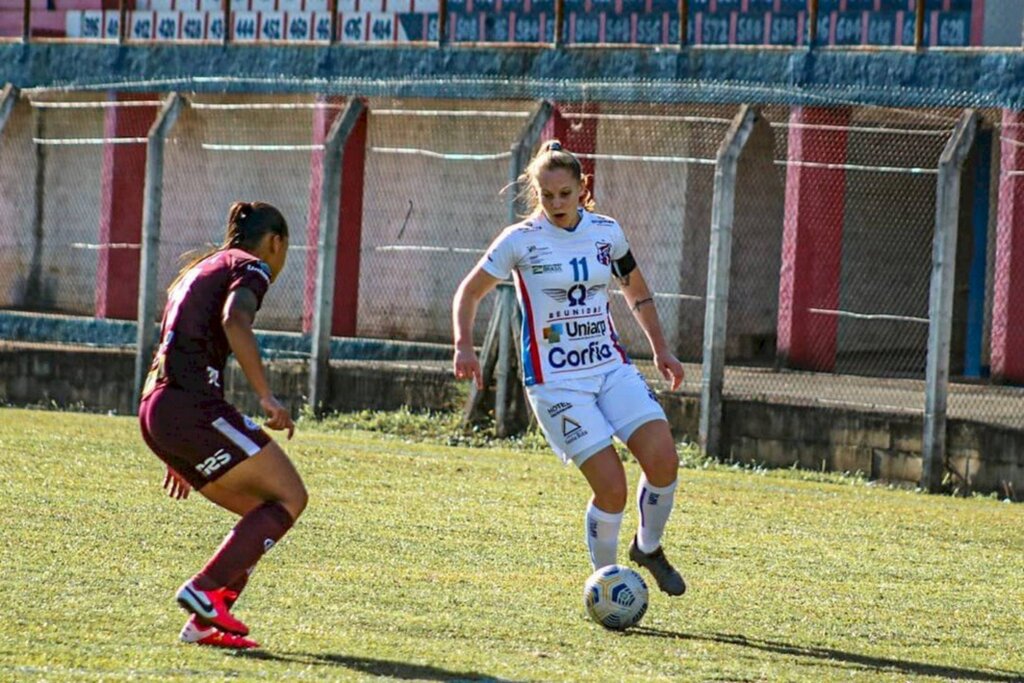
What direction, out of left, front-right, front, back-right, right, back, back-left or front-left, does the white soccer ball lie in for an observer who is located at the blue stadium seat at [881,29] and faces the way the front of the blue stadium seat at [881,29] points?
front

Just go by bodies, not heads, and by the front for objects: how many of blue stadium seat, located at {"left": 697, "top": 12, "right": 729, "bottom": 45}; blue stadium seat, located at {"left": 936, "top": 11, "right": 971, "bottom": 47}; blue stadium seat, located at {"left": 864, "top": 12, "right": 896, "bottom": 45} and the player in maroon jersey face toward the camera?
3

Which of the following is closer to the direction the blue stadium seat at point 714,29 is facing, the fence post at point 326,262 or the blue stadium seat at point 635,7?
the fence post

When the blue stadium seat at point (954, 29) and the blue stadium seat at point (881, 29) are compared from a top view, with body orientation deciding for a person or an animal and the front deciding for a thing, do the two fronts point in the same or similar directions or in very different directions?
same or similar directions

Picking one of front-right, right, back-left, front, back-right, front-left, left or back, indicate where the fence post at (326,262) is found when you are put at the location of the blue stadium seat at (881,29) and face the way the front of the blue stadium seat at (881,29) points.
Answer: front-right

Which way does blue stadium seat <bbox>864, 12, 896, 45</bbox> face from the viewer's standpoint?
toward the camera

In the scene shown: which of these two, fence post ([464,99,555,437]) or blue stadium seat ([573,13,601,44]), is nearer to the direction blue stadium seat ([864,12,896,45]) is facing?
the fence post

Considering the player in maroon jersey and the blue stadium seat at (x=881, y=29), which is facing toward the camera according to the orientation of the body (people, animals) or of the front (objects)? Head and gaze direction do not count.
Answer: the blue stadium seat

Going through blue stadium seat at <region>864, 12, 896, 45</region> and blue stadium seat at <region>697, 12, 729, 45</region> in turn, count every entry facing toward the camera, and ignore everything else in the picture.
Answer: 2

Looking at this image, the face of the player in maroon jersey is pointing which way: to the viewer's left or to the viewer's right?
to the viewer's right

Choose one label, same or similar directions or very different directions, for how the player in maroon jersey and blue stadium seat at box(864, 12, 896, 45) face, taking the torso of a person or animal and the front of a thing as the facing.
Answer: very different directions

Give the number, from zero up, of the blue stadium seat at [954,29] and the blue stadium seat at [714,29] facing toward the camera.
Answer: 2

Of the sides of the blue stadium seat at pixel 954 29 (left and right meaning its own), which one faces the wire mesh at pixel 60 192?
right

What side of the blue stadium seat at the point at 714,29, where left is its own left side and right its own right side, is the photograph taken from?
front

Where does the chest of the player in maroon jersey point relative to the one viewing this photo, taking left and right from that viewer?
facing away from the viewer and to the right of the viewer

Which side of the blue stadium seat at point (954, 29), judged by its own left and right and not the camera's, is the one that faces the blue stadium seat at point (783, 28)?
right
